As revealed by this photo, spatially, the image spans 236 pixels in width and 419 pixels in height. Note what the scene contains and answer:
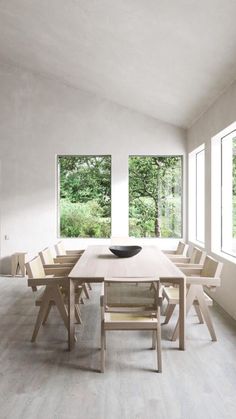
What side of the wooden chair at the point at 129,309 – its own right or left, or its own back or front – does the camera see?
back

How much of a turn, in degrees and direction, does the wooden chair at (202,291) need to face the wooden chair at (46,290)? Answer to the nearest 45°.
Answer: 0° — it already faces it

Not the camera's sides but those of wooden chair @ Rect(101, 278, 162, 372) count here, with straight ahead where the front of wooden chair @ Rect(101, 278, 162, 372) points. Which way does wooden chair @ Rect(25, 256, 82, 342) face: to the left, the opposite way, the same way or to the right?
to the right

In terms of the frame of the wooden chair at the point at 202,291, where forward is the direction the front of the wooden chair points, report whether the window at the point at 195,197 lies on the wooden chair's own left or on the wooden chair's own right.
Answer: on the wooden chair's own right

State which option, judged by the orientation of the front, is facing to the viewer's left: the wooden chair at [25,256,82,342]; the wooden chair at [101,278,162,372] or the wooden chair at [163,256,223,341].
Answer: the wooden chair at [163,256,223,341]

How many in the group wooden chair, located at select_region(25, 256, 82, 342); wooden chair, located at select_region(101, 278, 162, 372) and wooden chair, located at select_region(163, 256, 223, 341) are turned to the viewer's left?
1

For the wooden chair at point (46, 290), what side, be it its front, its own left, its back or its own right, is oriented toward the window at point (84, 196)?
left

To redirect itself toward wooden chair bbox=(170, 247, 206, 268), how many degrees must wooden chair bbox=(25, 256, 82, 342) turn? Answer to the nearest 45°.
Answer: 0° — it already faces it

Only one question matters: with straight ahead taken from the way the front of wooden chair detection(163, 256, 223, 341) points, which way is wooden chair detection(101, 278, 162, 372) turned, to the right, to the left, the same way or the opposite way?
to the right

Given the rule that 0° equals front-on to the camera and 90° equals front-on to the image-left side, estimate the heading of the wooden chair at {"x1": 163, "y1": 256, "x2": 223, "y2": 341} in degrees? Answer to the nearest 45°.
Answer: approximately 90°
